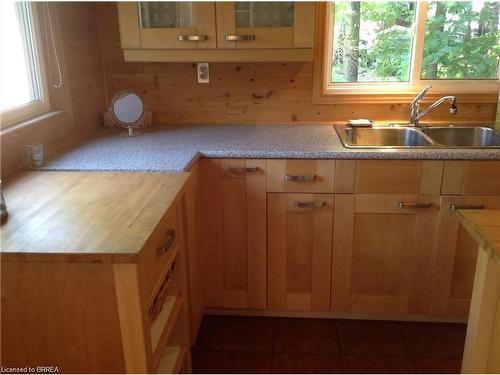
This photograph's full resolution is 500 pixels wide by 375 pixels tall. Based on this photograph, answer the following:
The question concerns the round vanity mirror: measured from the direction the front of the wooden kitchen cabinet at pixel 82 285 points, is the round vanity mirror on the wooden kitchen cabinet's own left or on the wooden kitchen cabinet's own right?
on the wooden kitchen cabinet's own left

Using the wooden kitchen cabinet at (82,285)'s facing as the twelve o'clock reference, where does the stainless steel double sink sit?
The stainless steel double sink is roughly at 11 o'clock from the wooden kitchen cabinet.

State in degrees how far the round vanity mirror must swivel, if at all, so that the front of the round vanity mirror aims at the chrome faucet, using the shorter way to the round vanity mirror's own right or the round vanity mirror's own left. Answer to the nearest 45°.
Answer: approximately 90° to the round vanity mirror's own left

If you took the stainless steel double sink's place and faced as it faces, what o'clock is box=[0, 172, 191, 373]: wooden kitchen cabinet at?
The wooden kitchen cabinet is roughly at 1 o'clock from the stainless steel double sink.

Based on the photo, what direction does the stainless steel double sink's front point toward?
toward the camera

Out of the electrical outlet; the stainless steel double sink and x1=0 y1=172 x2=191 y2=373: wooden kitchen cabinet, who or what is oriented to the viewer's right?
the wooden kitchen cabinet

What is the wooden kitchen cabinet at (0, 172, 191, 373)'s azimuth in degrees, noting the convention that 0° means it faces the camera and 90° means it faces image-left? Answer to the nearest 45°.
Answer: approximately 270°

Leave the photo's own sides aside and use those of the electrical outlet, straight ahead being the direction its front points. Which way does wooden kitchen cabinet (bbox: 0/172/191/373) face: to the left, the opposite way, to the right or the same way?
to the left

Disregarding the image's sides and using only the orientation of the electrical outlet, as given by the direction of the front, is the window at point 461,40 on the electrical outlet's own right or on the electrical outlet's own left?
on the electrical outlet's own left

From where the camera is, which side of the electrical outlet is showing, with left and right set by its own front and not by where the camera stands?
front

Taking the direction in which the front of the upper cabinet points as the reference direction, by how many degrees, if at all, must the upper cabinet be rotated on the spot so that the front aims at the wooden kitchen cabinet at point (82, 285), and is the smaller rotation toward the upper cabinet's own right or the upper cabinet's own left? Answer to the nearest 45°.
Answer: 0° — it already faces it

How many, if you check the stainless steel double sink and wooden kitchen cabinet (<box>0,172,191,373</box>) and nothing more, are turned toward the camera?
1

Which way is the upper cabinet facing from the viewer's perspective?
toward the camera

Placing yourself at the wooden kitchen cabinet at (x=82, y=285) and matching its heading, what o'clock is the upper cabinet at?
The upper cabinet is roughly at 10 o'clock from the wooden kitchen cabinet.

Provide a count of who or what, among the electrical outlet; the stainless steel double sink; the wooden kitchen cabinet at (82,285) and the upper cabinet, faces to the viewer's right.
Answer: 1

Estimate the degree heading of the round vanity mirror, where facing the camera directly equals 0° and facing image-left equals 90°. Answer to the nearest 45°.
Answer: approximately 0°
